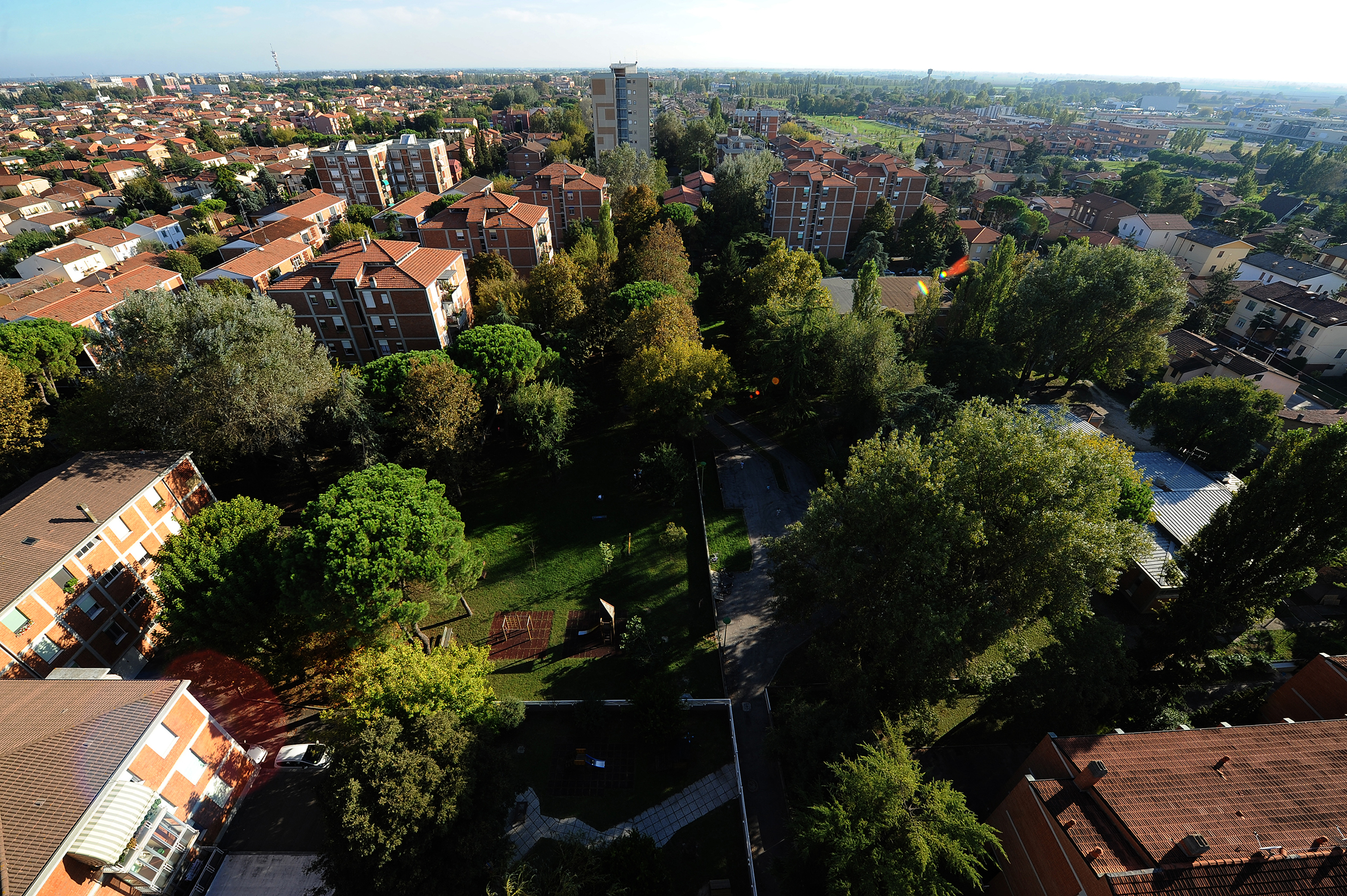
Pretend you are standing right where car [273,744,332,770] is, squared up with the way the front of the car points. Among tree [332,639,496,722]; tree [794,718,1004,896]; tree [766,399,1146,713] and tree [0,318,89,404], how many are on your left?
1

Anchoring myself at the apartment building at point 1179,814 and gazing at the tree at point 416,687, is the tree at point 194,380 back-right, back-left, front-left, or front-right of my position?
front-right

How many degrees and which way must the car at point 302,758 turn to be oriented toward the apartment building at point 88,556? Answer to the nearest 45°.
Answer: approximately 90° to its left

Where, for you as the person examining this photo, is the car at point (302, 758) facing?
facing to the right of the viewer

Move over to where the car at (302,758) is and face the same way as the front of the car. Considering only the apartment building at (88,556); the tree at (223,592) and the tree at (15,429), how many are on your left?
3

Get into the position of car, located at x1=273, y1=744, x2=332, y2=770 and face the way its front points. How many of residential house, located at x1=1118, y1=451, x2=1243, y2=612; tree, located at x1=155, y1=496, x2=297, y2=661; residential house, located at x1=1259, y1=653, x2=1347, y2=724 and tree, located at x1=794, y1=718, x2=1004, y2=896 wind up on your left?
1

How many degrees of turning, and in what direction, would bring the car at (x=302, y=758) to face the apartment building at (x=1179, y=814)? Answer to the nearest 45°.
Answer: approximately 45° to its right

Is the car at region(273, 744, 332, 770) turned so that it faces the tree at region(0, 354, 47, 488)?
no

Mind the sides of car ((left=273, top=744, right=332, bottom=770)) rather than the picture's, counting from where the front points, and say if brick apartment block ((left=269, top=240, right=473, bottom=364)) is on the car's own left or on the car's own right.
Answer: on the car's own left

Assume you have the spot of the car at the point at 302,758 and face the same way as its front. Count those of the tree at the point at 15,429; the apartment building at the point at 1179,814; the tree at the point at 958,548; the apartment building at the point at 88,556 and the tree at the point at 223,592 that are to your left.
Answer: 3

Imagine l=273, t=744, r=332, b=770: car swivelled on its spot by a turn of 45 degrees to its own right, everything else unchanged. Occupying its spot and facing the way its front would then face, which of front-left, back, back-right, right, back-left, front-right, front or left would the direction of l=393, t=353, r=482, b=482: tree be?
left

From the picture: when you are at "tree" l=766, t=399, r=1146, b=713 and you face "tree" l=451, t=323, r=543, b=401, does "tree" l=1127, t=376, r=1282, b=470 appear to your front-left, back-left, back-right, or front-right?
back-right

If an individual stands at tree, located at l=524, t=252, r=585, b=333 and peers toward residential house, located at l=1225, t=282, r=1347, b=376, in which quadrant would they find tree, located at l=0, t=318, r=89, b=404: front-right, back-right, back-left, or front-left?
back-right

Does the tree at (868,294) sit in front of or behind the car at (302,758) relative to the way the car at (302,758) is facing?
in front
